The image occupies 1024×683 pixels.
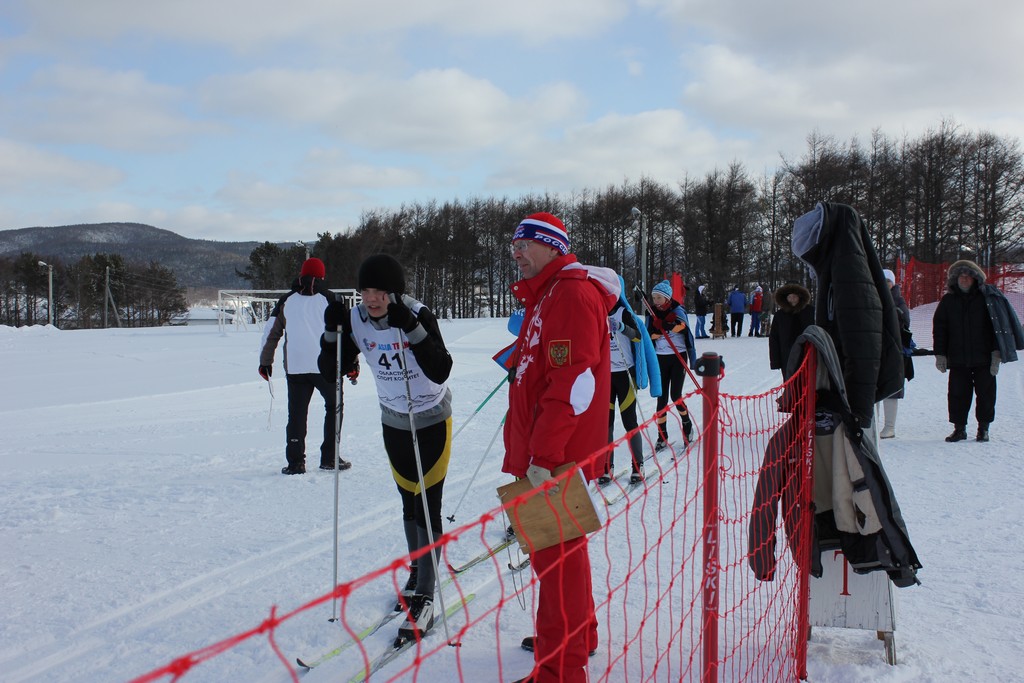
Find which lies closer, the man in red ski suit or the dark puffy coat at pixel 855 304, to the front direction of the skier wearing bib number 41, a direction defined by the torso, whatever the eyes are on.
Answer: the man in red ski suit

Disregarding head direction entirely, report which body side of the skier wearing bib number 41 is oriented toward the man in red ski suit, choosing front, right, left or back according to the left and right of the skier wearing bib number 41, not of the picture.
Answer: left

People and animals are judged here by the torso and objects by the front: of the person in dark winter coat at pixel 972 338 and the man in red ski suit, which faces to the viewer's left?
the man in red ski suit

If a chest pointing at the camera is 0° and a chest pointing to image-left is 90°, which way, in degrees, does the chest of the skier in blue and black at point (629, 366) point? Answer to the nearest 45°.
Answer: approximately 45°

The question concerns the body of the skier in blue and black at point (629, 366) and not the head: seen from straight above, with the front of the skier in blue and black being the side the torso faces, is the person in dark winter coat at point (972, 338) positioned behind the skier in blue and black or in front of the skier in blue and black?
behind

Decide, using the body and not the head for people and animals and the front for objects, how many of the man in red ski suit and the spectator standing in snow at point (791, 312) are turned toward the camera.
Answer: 1

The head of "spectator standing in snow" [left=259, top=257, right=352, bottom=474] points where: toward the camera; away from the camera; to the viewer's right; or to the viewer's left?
away from the camera

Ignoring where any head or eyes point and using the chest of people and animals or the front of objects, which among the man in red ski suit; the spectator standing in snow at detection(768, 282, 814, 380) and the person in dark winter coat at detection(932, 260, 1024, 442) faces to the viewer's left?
the man in red ski suit

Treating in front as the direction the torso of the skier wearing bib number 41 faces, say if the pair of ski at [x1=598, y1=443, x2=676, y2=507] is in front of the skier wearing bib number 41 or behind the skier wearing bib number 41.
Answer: behind

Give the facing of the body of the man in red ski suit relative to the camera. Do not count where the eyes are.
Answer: to the viewer's left

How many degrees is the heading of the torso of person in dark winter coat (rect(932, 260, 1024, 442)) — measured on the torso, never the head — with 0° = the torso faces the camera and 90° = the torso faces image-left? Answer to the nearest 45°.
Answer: approximately 0°
